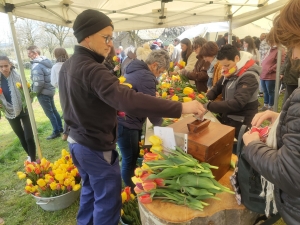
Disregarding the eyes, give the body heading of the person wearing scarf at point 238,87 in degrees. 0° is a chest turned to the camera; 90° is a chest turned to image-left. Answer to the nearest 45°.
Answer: approximately 45°

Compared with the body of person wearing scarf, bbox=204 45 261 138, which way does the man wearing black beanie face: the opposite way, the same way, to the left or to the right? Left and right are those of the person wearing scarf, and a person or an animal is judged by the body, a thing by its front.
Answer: the opposite way

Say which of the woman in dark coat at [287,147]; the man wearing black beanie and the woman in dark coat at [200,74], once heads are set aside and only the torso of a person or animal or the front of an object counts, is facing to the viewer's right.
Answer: the man wearing black beanie

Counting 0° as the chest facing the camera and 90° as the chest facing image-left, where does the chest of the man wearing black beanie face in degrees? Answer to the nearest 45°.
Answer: approximately 270°

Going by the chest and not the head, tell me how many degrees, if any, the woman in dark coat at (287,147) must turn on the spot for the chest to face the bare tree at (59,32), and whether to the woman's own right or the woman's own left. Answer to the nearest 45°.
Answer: approximately 45° to the woman's own right

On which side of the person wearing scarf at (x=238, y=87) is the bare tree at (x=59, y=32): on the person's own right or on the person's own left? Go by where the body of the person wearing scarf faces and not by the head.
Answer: on the person's own right

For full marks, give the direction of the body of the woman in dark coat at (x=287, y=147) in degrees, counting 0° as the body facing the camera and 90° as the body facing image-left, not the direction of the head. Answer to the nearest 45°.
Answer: approximately 90°

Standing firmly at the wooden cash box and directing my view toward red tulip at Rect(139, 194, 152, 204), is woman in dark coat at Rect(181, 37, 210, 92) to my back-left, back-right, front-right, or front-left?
back-right

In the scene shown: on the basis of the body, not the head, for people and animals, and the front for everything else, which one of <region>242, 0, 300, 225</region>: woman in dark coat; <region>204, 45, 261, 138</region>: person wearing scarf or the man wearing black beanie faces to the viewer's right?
the man wearing black beanie

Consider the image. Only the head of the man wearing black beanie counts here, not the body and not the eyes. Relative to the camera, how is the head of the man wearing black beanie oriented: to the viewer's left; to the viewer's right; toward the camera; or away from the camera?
to the viewer's right

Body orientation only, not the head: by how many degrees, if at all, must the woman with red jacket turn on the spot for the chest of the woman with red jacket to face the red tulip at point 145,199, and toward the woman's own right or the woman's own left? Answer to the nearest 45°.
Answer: approximately 90° to the woman's own left
